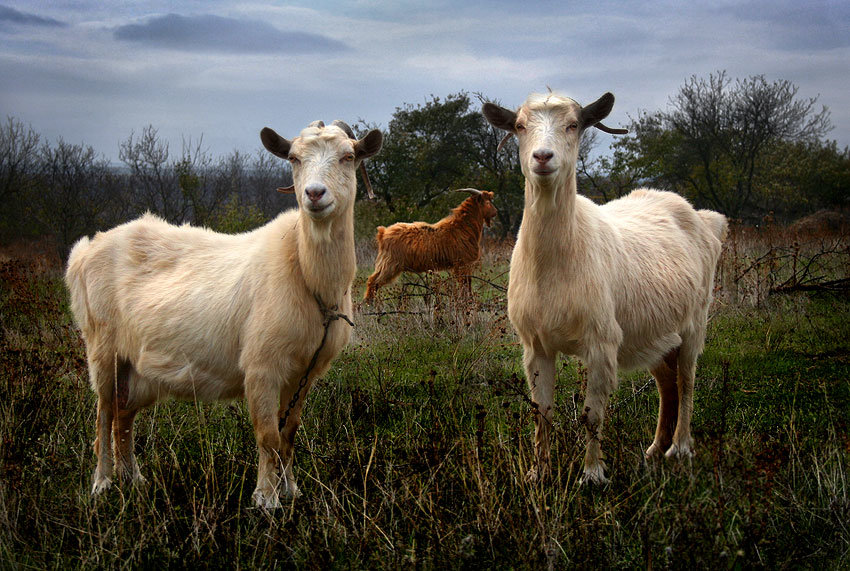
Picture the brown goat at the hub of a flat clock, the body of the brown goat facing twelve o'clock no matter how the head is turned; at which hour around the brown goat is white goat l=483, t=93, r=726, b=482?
The white goat is roughly at 3 o'clock from the brown goat.

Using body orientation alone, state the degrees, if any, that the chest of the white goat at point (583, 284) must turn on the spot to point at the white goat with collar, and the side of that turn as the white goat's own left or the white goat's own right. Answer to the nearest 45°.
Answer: approximately 45° to the white goat's own right

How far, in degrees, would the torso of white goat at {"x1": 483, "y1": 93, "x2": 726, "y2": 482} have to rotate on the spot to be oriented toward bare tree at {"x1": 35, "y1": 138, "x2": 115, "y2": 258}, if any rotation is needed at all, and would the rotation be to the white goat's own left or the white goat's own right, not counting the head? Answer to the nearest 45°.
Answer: approximately 90° to the white goat's own right

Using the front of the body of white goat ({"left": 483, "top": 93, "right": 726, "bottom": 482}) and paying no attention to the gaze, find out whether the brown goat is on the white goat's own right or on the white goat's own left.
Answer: on the white goat's own right

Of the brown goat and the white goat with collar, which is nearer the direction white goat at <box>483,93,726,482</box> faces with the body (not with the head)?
the white goat with collar

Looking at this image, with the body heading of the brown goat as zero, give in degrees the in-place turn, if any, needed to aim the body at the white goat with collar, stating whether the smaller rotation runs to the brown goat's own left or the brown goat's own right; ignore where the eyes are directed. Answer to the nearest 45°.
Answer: approximately 90° to the brown goat's own right

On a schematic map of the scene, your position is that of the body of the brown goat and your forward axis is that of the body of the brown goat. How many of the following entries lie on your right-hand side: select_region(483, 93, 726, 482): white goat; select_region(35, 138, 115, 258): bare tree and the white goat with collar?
2

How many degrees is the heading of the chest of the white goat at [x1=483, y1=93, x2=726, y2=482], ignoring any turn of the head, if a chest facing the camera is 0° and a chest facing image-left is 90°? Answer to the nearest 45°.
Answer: approximately 45°

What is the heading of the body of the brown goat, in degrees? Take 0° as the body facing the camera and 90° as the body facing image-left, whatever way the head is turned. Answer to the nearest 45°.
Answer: approximately 270°

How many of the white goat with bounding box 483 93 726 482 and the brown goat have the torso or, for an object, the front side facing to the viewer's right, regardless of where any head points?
1
